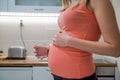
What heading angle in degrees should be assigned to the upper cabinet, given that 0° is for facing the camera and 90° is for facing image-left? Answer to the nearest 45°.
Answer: approximately 0°
